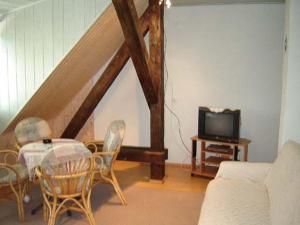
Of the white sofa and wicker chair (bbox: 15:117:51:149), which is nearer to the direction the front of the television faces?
the white sofa

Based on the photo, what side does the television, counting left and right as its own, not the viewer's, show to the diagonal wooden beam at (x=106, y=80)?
right

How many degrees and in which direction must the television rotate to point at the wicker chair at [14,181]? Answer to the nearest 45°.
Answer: approximately 45° to its right

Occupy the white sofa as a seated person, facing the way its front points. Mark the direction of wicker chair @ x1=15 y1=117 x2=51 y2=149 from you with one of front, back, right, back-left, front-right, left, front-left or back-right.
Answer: front

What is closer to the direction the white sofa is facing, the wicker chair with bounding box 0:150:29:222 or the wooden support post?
the wicker chair

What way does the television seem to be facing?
toward the camera

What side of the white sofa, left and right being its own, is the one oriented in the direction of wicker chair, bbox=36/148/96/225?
front

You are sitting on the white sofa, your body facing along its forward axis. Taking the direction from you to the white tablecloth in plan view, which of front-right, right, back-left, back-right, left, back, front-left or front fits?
front

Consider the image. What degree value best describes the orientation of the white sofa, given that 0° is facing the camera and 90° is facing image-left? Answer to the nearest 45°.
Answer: approximately 90°

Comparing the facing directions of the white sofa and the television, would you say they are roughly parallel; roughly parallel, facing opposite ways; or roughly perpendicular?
roughly perpendicular

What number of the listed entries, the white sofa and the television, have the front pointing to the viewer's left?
1

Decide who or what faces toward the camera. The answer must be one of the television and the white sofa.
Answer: the television
